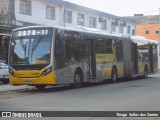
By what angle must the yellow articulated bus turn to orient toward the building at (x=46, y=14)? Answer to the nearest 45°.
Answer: approximately 135° to its right

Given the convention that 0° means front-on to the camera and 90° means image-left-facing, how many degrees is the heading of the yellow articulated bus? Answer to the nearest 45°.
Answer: approximately 45°
